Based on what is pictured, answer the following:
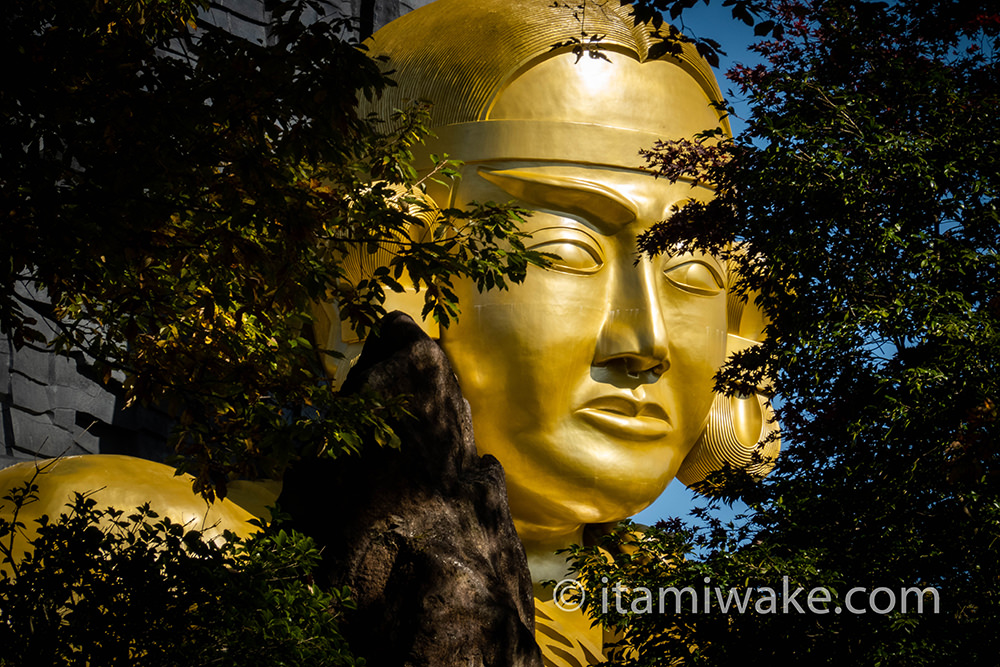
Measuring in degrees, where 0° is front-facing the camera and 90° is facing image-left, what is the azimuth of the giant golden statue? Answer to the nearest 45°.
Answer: approximately 315°
